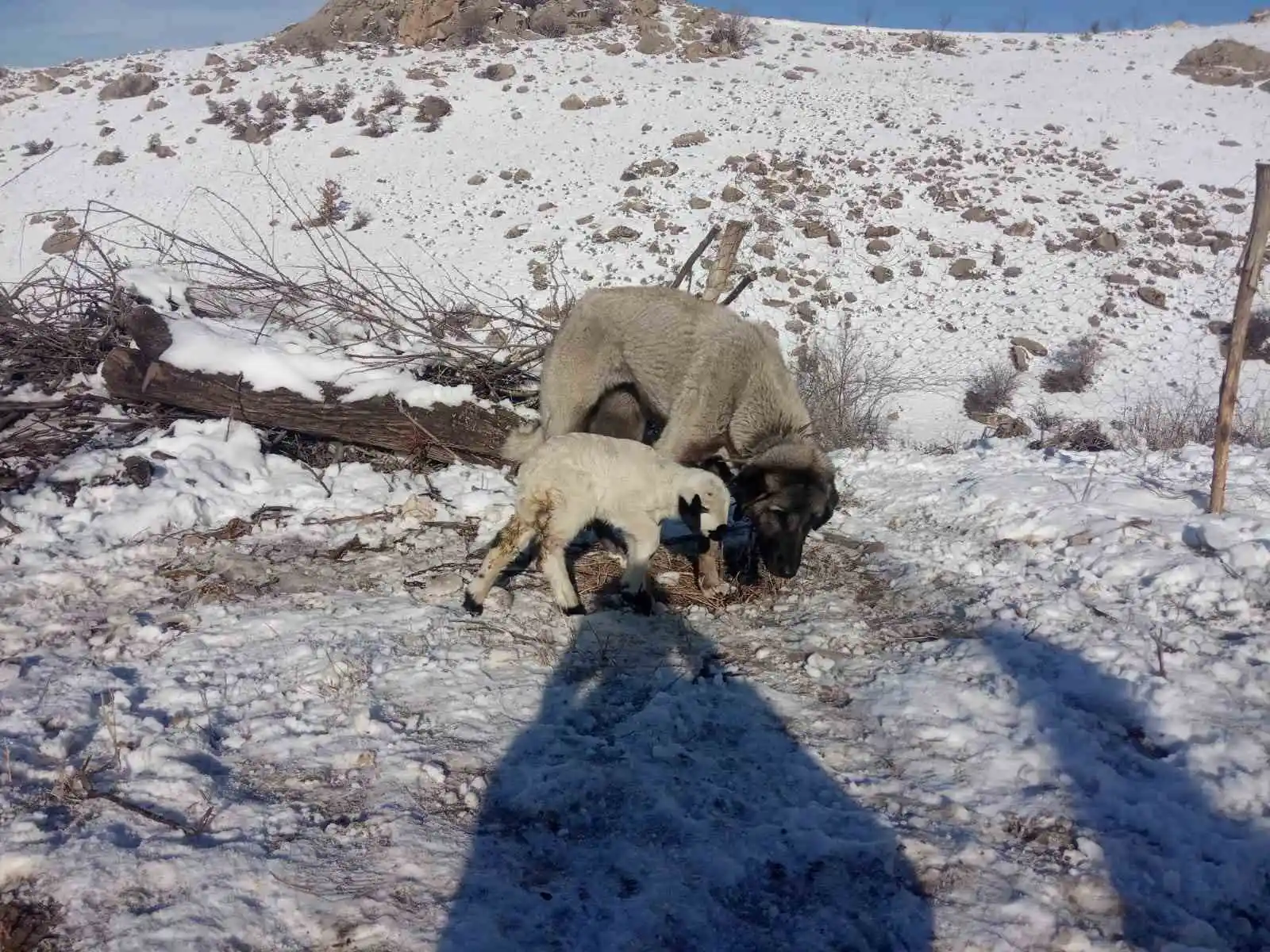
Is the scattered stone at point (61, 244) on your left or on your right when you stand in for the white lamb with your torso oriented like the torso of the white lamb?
on your left

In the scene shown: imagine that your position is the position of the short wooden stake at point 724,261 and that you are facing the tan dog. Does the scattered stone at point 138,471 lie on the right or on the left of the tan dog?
right

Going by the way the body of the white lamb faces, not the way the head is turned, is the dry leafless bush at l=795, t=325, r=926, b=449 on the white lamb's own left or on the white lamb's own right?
on the white lamb's own left

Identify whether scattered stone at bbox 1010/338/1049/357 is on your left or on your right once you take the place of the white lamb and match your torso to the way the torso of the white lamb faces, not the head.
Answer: on your left

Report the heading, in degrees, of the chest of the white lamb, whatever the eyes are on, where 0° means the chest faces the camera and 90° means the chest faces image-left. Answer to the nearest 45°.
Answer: approximately 270°

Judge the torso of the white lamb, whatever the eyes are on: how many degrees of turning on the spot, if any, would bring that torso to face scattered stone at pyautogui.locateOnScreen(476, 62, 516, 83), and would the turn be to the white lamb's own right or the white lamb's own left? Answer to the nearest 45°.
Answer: approximately 90° to the white lamb's own left

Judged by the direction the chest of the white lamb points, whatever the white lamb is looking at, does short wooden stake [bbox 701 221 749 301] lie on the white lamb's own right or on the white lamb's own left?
on the white lamb's own left

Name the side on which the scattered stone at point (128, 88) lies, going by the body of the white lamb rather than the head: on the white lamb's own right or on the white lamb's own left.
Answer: on the white lamb's own left
